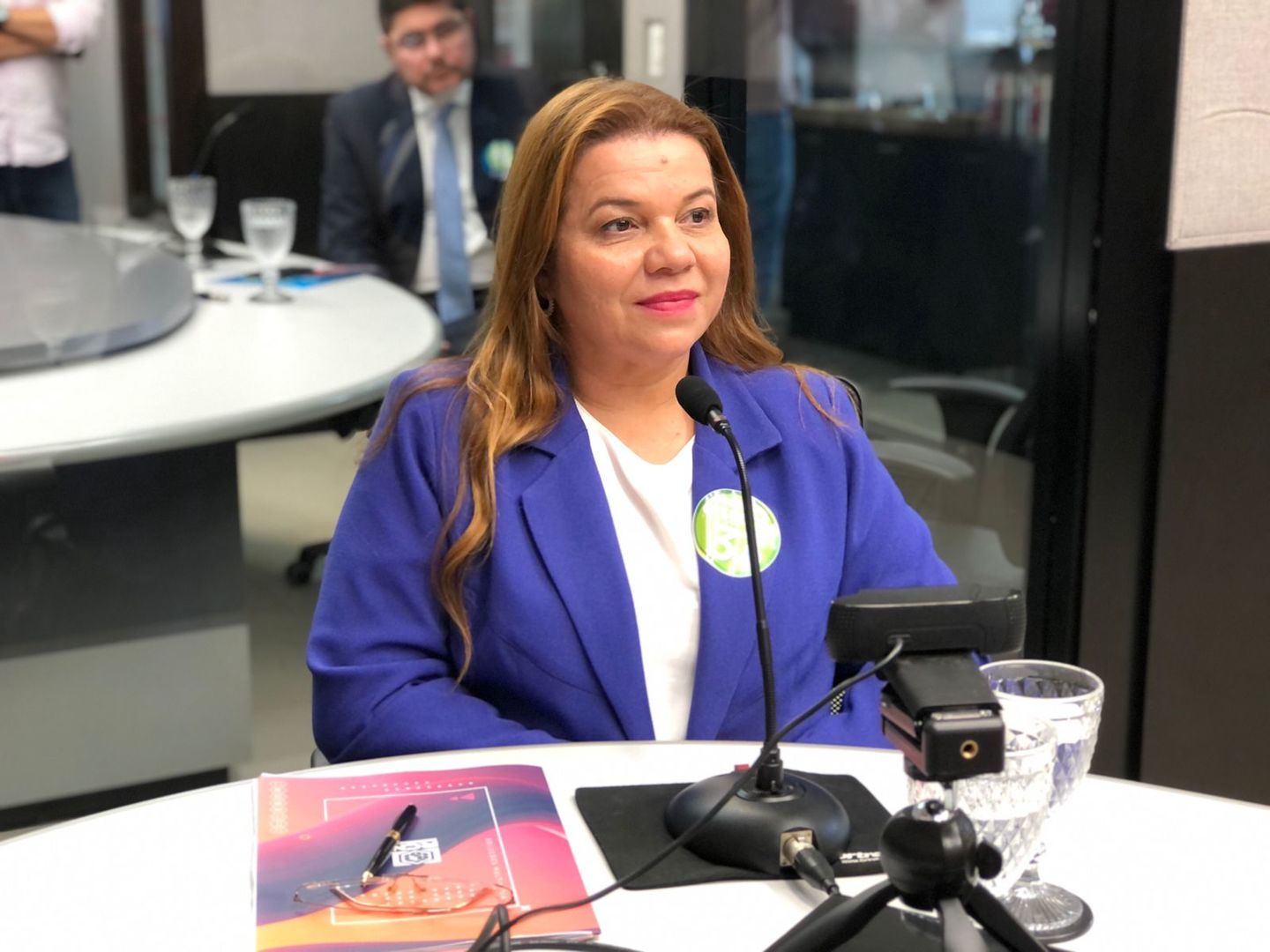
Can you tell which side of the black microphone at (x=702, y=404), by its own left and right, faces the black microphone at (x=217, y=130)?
front

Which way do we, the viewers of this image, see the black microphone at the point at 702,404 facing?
facing away from the viewer and to the left of the viewer

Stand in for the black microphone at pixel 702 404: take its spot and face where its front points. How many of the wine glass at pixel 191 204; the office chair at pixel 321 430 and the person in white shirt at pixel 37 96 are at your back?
0

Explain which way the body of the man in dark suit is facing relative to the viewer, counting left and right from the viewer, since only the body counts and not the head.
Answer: facing the viewer

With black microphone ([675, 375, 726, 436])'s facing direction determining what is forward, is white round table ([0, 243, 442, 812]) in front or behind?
in front

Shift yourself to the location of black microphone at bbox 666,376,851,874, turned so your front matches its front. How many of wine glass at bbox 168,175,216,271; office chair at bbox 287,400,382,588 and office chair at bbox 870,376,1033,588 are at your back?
0

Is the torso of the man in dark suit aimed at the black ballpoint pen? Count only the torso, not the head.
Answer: yes

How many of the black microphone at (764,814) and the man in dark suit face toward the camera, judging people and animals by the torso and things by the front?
1

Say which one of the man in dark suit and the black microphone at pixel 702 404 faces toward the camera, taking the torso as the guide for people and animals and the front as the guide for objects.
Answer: the man in dark suit

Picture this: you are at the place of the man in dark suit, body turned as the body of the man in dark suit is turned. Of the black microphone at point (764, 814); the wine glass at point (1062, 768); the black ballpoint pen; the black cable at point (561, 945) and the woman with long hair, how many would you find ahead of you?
5

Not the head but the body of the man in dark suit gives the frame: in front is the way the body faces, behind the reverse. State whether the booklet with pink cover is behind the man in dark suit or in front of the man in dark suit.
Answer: in front

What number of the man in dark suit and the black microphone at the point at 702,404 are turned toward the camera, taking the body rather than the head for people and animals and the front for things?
1

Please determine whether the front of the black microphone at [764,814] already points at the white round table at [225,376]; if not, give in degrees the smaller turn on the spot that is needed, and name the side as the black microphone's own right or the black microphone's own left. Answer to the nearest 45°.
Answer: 0° — it already faces it
